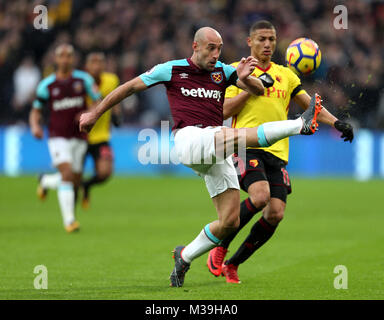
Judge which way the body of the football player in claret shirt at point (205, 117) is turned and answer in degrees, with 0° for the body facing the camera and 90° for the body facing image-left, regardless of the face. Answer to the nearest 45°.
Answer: approximately 315°

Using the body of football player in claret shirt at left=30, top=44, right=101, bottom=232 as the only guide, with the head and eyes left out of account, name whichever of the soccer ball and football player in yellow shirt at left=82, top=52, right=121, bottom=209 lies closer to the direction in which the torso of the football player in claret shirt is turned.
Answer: the soccer ball

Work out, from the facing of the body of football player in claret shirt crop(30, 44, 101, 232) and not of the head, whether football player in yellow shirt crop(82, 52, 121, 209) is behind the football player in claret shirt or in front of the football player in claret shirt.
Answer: behind

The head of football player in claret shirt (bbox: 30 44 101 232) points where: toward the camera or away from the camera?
toward the camera

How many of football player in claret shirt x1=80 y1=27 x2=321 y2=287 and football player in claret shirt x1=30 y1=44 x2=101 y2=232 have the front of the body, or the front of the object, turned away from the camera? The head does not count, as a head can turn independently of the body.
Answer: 0

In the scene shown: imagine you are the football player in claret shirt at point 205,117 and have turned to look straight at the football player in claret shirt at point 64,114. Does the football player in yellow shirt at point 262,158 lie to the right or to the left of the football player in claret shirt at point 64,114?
right

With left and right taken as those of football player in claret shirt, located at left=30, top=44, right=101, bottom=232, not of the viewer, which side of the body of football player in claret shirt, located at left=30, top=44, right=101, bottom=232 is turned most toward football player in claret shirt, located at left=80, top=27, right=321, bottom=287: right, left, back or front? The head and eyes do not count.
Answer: front

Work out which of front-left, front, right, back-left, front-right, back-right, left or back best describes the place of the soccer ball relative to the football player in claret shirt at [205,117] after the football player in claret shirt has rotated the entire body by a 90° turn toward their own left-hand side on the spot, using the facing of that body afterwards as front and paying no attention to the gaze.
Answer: front

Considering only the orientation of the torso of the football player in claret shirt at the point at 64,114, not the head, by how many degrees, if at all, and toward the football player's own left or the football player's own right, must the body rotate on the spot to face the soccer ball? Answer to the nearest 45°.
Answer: approximately 45° to the football player's own left

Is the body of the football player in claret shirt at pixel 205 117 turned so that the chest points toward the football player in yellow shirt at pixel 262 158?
no

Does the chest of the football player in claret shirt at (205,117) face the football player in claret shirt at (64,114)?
no

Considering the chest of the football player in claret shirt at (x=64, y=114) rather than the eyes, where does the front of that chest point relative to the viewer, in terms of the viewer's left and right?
facing the viewer

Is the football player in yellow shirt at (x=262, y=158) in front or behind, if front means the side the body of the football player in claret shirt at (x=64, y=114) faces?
in front

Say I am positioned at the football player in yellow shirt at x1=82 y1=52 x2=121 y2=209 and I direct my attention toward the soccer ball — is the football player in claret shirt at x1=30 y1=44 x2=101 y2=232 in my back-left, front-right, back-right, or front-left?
front-right
